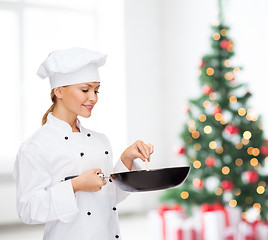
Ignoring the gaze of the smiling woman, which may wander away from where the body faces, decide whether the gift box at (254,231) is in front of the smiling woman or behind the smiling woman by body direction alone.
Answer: in front

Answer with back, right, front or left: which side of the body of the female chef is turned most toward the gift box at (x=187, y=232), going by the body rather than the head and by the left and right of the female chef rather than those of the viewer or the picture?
left

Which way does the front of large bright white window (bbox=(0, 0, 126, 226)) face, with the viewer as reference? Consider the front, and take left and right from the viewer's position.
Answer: facing the viewer and to the right of the viewer

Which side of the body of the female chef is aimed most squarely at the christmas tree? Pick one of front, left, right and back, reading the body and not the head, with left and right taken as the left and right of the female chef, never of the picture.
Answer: left
